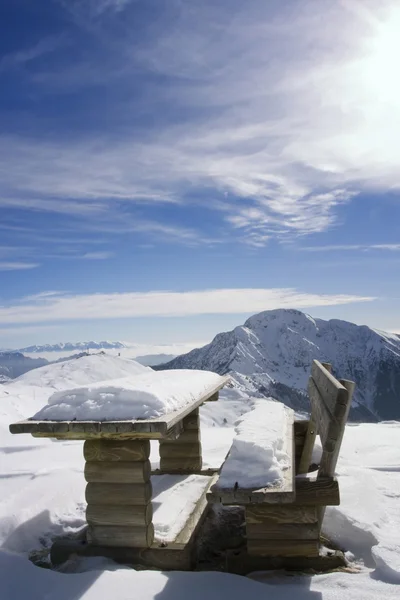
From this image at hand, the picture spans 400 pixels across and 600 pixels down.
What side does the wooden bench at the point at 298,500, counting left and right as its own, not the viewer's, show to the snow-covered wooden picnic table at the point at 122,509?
front

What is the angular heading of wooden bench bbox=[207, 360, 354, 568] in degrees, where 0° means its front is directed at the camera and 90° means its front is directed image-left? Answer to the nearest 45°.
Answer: approximately 90°
